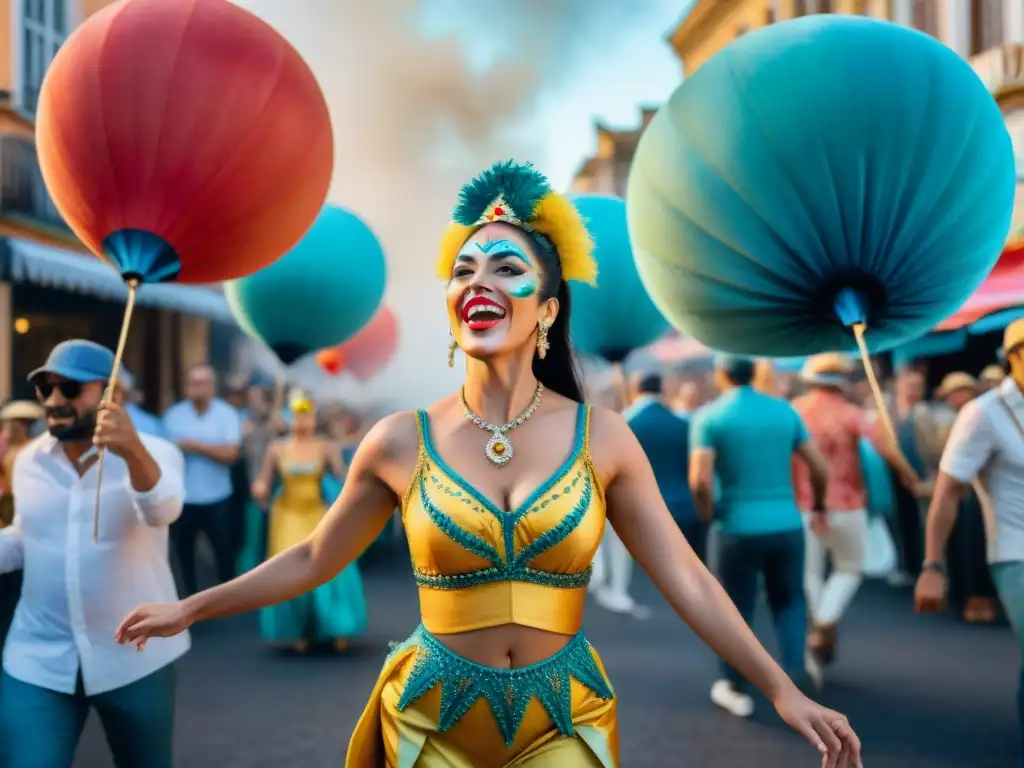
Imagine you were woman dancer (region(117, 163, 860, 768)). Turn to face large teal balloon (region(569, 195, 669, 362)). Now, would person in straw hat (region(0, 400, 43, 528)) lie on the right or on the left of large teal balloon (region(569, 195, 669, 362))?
left

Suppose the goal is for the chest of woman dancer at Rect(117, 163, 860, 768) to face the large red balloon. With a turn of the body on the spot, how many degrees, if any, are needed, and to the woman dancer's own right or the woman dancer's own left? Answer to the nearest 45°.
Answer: approximately 135° to the woman dancer's own right

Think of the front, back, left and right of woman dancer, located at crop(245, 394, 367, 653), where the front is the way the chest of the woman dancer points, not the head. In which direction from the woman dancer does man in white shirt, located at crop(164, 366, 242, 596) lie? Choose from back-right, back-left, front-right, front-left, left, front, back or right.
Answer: back-right

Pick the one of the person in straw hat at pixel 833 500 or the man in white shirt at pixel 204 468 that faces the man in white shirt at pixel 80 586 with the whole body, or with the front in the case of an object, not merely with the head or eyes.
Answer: the man in white shirt at pixel 204 468

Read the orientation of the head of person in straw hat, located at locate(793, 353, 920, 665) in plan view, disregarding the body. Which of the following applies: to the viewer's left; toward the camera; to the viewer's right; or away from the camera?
away from the camera

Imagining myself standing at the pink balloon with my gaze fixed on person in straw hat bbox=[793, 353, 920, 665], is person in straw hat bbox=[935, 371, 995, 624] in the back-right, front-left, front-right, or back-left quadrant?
front-left

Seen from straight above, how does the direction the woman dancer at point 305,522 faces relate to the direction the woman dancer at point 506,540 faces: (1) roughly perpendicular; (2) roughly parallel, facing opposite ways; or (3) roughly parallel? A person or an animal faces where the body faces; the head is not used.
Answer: roughly parallel

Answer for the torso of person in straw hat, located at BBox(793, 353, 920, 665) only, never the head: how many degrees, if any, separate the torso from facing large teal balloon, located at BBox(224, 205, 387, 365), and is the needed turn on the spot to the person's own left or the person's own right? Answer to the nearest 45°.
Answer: approximately 90° to the person's own left

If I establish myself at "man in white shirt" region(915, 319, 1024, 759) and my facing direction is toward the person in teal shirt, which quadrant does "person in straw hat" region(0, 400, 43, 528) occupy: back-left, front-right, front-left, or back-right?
front-left

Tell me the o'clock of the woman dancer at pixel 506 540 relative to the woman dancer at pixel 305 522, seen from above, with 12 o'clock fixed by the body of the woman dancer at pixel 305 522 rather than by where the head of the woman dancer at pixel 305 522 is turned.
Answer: the woman dancer at pixel 506 540 is roughly at 12 o'clock from the woman dancer at pixel 305 522.

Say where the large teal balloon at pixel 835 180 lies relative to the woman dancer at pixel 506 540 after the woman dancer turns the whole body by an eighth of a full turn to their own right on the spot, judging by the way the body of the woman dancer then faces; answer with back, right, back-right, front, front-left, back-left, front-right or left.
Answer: back

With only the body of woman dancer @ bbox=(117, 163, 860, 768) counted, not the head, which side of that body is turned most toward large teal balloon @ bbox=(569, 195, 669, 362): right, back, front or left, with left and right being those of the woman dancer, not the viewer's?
back

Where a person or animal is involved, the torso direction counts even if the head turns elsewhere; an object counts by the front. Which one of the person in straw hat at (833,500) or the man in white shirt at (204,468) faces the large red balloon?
the man in white shirt

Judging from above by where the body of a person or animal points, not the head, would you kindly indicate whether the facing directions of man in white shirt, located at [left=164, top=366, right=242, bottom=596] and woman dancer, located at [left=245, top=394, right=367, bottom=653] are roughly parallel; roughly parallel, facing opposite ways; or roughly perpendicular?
roughly parallel

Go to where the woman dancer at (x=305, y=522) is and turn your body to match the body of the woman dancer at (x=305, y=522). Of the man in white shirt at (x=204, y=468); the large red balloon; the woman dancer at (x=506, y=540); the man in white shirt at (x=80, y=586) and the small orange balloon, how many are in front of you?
3

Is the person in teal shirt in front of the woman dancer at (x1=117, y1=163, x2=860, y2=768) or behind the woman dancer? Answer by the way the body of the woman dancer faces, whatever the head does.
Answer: behind

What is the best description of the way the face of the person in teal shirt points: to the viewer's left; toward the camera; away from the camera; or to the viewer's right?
away from the camera

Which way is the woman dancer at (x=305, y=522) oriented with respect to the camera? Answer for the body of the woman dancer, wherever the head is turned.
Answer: toward the camera

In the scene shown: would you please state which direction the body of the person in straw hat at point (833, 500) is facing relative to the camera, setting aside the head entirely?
away from the camera
